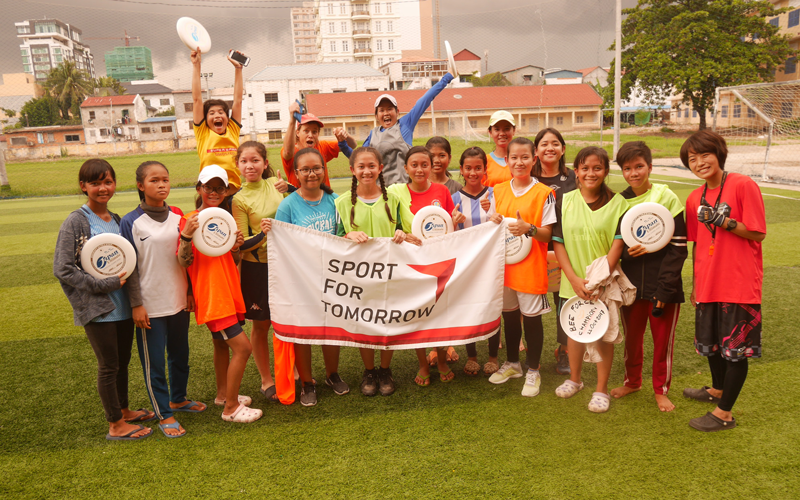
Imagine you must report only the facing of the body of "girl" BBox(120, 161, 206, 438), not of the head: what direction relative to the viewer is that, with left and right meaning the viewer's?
facing the viewer and to the right of the viewer

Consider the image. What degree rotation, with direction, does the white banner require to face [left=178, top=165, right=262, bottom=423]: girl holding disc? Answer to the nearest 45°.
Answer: approximately 90° to its right

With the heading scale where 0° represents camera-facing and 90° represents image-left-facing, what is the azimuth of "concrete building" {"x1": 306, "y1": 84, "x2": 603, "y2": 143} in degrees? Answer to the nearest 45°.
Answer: approximately 0°

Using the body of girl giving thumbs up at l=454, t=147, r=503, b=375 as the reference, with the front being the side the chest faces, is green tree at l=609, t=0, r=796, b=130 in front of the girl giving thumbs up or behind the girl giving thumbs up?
behind

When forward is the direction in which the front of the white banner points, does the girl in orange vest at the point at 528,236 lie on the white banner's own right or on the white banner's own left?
on the white banner's own left

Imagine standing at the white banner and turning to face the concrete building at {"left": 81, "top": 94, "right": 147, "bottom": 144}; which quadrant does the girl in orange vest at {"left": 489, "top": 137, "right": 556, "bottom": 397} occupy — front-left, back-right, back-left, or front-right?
back-right

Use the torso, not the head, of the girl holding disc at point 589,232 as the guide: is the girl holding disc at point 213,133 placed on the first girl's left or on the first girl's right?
on the first girl's right

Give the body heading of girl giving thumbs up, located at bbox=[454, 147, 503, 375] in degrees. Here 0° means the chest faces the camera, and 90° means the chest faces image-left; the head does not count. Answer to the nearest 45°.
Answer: approximately 0°

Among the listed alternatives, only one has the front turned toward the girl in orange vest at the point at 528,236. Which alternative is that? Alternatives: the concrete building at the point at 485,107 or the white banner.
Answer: the concrete building
